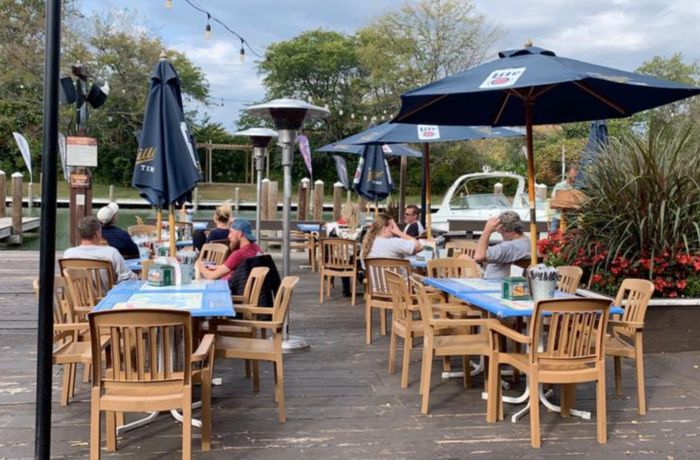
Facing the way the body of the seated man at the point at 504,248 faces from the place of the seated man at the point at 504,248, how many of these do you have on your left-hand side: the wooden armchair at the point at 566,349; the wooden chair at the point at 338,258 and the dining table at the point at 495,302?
2

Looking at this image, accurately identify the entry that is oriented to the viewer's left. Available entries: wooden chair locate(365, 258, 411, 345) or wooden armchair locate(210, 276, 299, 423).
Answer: the wooden armchair

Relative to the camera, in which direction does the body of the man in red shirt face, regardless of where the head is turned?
to the viewer's left

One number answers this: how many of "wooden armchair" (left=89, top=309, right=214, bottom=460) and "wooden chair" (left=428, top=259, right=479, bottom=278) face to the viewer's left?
0

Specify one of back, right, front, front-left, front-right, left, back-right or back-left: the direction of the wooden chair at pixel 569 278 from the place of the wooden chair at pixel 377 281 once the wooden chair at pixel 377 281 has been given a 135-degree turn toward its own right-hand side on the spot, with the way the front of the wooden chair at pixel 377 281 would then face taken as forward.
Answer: front-left

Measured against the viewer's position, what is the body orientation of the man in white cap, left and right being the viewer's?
facing away from the viewer and to the right of the viewer

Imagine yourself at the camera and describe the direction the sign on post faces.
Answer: facing the viewer

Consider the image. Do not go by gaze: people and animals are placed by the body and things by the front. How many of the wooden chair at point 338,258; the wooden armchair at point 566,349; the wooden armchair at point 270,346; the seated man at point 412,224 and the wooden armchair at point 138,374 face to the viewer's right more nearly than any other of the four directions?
0

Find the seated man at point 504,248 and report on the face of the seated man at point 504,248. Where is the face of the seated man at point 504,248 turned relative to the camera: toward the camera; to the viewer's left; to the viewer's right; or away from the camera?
to the viewer's left

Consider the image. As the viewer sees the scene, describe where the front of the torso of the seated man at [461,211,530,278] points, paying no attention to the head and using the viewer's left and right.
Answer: facing to the left of the viewer

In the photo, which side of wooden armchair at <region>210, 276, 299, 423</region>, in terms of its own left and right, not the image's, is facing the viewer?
left

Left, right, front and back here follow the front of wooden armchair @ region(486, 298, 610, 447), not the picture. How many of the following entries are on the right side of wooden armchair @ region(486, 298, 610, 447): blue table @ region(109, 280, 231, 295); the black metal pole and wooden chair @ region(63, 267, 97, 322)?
0

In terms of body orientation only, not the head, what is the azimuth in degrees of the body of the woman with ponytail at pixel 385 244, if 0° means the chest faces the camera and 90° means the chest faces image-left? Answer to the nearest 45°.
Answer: approximately 225°

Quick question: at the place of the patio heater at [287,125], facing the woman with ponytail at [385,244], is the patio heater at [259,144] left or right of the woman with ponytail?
left

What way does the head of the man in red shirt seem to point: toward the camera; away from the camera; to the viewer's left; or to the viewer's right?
to the viewer's left

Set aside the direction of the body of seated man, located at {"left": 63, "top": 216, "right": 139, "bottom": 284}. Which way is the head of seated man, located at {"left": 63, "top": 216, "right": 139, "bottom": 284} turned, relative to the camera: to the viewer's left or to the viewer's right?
to the viewer's right
